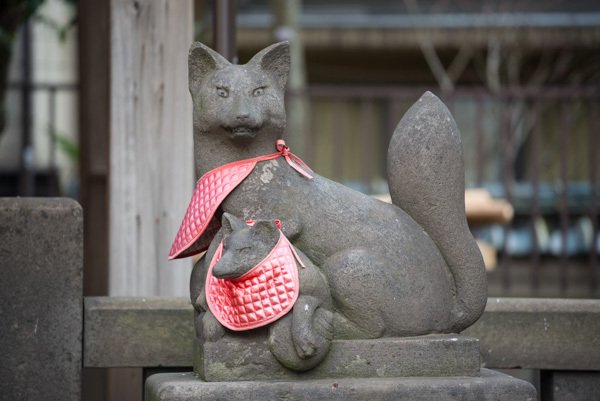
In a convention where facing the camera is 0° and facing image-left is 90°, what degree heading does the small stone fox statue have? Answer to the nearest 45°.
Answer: approximately 45°

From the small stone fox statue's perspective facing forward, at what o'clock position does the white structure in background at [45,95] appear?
The white structure in background is roughly at 4 o'clock from the small stone fox statue.

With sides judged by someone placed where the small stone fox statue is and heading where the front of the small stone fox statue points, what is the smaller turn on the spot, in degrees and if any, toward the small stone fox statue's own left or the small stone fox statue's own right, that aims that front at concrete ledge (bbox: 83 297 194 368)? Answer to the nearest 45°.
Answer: approximately 90° to the small stone fox statue's own right

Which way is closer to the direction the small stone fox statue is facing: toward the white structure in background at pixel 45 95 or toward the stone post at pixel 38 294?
the stone post

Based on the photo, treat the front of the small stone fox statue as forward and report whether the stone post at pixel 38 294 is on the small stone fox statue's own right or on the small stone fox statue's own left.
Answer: on the small stone fox statue's own right

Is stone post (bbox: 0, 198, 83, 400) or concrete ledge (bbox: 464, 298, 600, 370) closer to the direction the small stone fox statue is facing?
the stone post

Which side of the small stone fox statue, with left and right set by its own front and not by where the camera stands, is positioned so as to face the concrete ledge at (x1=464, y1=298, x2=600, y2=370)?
back

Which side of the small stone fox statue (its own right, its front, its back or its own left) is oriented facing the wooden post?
right
